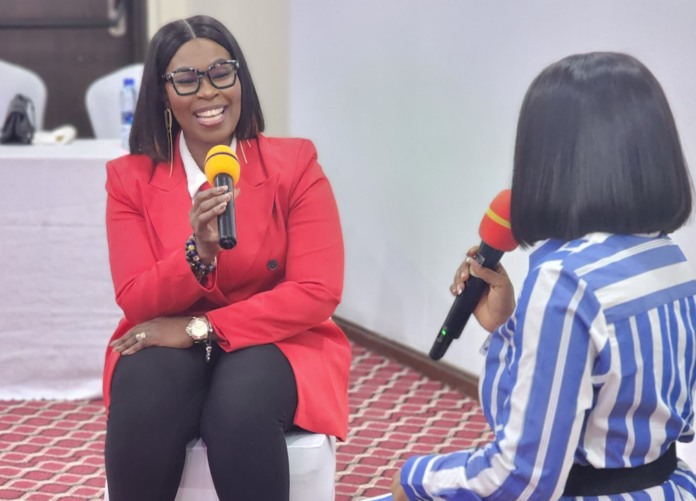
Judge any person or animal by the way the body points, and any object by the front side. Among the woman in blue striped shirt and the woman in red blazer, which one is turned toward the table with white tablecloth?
the woman in blue striped shirt

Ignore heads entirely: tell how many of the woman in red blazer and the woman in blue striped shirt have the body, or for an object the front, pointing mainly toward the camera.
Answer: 1

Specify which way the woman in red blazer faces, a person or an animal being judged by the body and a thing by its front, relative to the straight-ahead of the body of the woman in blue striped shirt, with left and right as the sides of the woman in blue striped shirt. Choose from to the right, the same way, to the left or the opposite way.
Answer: the opposite way

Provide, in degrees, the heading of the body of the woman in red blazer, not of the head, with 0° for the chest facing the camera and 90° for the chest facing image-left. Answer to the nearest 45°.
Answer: approximately 0°

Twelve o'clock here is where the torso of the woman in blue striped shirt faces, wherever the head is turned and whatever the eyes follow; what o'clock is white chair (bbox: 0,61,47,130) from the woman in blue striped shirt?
The white chair is roughly at 12 o'clock from the woman in blue striped shirt.

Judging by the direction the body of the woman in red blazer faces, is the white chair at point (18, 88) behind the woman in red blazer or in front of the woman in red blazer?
behind

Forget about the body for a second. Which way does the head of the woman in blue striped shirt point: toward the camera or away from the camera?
away from the camera

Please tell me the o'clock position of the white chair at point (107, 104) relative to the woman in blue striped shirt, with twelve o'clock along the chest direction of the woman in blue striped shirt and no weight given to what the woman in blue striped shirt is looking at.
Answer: The white chair is roughly at 12 o'clock from the woman in blue striped shirt.

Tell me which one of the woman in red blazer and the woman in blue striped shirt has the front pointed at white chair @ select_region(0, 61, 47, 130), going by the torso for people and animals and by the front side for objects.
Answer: the woman in blue striped shirt

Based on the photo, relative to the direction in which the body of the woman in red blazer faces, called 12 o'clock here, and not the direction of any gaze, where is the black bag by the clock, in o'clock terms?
The black bag is roughly at 5 o'clock from the woman in red blazer.

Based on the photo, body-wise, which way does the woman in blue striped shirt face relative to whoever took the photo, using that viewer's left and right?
facing away from the viewer and to the left of the viewer
